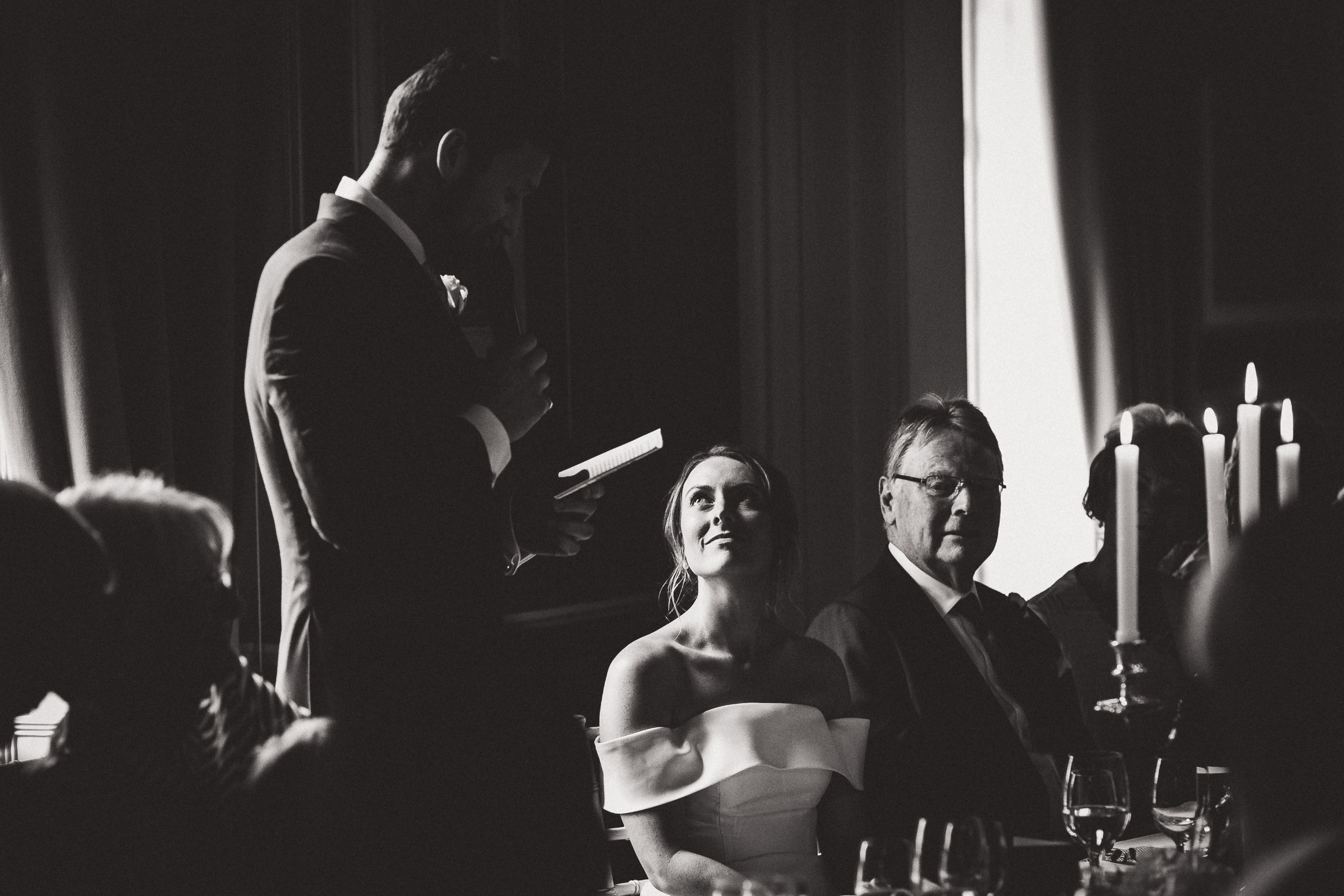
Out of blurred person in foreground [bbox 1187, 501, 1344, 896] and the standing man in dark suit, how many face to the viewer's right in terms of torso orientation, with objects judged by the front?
1

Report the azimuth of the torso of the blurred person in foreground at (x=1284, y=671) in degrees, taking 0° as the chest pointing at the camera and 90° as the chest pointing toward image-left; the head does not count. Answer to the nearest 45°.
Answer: approximately 180°

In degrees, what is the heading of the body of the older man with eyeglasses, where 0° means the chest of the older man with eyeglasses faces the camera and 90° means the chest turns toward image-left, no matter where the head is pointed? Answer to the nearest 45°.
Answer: approximately 315°

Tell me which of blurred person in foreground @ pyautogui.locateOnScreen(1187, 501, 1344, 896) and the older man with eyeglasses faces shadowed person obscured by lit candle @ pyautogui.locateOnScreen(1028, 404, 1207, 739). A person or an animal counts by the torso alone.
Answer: blurred person in foreground @ pyautogui.locateOnScreen(1187, 501, 1344, 896)

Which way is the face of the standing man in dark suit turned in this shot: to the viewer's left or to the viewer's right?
to the viewer's right

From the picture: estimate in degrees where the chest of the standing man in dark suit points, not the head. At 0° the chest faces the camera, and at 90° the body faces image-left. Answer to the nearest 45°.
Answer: approximately 270°

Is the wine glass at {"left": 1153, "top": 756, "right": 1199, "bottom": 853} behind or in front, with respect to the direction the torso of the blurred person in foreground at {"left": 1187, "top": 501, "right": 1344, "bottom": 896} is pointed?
in front
